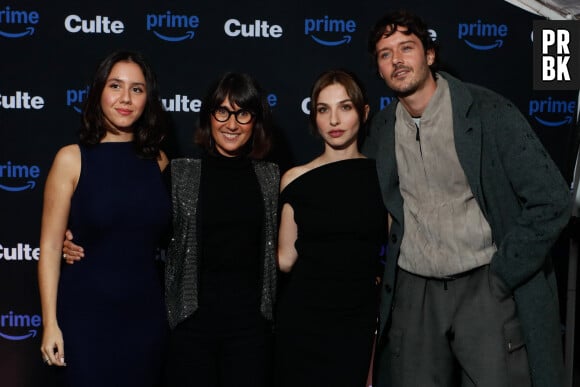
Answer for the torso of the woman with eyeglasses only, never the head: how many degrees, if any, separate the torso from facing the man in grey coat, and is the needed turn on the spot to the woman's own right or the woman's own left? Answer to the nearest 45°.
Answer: approximately 90° to the woman's own left

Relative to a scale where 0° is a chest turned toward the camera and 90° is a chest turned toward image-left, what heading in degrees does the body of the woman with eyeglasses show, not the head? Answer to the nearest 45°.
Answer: approximately 0°
